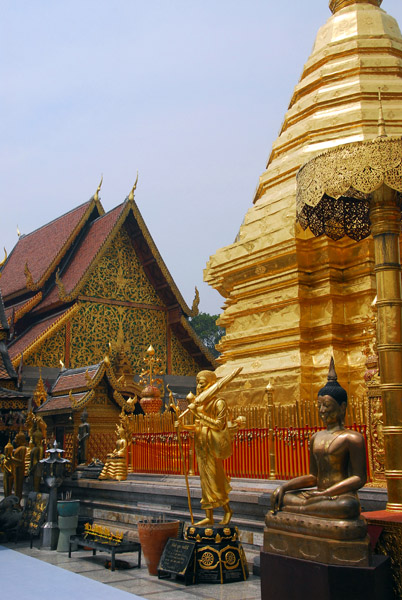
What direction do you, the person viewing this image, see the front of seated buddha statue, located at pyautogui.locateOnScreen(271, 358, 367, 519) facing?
facing the viewer and to the left of the viewer

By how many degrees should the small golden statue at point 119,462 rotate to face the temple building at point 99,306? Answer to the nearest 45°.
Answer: approximately 135° to its right

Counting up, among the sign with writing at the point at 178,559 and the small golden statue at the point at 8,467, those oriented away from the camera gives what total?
0

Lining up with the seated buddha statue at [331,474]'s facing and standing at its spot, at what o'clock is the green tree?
The green tree is roughly at 4 o'clock from the seated buddha statue.

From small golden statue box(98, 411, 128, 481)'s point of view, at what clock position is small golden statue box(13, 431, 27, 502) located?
small golden statue box(13, 431, 27, 502) is roughly at 12 o'clock from small golden statue box(98, 411, 128, 481).

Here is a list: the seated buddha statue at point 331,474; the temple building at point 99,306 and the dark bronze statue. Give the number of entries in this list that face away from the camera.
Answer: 0

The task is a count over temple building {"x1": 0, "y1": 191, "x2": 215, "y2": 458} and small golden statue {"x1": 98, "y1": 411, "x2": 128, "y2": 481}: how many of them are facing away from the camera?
0

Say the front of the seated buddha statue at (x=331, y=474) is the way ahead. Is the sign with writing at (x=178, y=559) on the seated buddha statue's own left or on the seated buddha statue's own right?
on the seated buddha statue's own right

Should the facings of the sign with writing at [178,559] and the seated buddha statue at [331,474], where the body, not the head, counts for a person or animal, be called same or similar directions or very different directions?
same or similar directions

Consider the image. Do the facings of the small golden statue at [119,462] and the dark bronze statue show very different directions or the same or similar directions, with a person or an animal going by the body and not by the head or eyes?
same or similar directions

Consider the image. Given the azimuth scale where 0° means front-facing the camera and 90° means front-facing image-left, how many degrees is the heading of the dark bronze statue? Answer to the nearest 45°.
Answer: approximately 45°

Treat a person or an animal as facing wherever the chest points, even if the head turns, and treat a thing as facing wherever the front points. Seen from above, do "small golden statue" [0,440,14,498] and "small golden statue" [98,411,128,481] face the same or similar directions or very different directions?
same or similar directions

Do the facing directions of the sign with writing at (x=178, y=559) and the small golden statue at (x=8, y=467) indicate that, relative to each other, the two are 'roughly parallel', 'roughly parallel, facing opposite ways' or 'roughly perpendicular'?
roughly parallel
